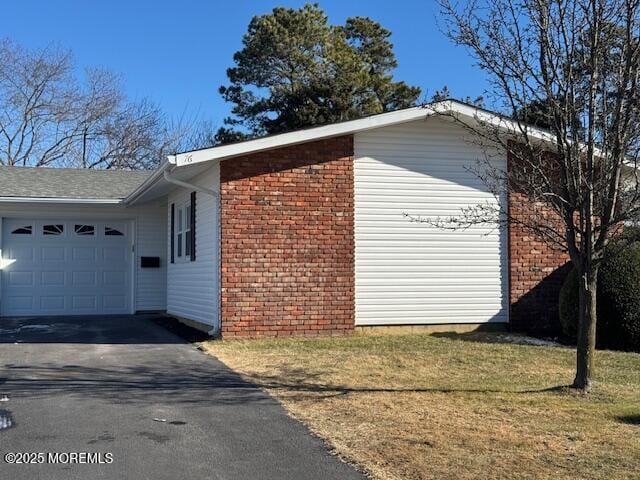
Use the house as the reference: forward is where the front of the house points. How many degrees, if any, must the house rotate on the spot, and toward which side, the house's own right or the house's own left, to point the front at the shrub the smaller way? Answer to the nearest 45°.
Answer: approximately 90° to the house's own left

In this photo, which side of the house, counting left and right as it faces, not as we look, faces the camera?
front
